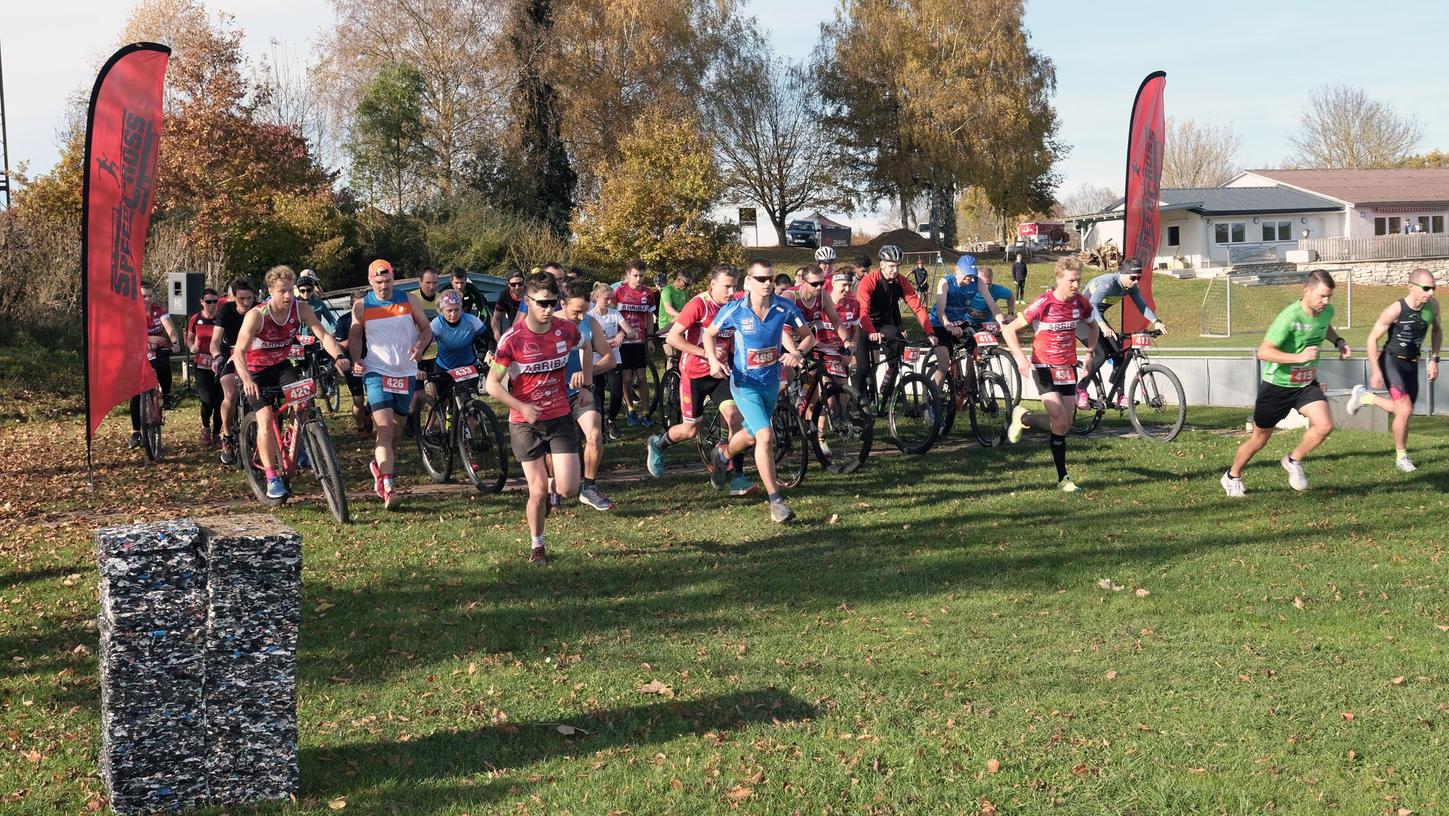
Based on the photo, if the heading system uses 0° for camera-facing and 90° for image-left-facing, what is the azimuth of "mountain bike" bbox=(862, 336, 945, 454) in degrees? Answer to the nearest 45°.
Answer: approximately 315°

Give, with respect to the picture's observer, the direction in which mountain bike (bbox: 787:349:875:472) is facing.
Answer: facing the viewer and to the right of the viewer

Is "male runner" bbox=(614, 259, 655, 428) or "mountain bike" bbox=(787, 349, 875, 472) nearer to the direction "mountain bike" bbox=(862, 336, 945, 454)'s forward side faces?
the mountain bike

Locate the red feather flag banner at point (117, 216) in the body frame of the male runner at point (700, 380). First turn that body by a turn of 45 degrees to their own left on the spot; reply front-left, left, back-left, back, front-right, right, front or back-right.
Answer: back

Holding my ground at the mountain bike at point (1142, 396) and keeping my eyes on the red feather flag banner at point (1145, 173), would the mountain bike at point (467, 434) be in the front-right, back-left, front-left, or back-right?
back-left

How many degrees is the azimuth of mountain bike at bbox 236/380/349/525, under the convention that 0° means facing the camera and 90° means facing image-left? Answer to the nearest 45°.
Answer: approximately 315°

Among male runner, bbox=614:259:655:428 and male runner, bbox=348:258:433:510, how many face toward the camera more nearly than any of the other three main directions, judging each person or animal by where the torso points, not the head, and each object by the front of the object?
2

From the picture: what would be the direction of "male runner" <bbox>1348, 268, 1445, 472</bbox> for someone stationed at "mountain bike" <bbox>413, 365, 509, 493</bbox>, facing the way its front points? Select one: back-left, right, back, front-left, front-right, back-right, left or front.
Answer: front-left

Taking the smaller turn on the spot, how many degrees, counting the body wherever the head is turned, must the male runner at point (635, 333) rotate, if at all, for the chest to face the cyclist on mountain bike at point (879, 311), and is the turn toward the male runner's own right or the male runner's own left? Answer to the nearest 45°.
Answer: approximately 45° to the male runner's own left

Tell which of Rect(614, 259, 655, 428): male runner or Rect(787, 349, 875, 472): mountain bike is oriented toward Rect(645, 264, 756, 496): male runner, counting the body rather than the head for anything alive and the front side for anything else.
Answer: Rect(614, 259, 655, 428): male runner
